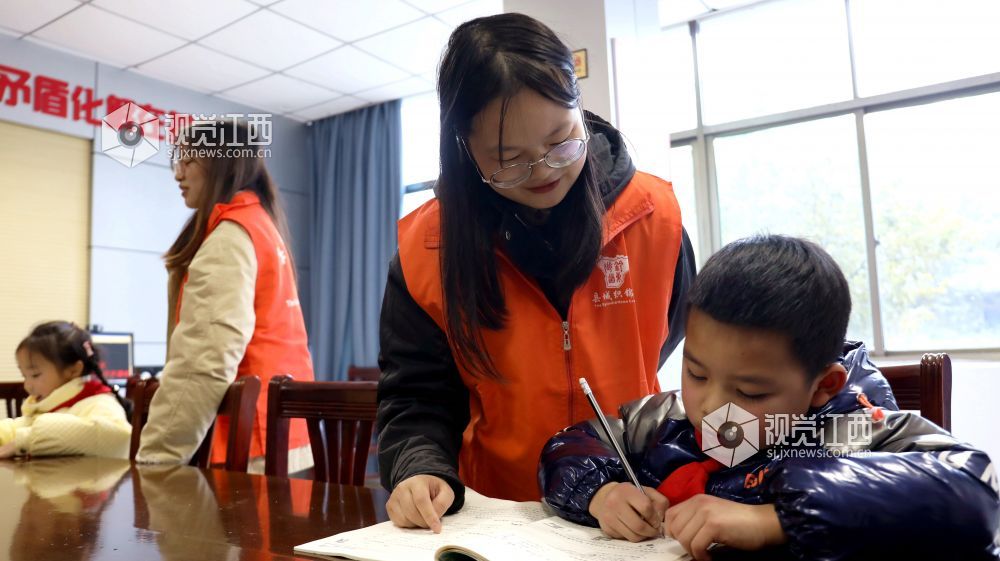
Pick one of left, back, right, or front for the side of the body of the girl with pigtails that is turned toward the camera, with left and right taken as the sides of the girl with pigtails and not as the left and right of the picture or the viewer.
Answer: left

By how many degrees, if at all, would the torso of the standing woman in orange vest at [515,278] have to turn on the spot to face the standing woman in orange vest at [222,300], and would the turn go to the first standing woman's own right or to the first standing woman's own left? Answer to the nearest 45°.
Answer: approximately 135° to the first standing woman's own right

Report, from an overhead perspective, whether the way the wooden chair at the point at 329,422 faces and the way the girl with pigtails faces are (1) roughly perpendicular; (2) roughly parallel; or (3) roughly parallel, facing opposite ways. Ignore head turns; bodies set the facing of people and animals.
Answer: roughly perpendicular

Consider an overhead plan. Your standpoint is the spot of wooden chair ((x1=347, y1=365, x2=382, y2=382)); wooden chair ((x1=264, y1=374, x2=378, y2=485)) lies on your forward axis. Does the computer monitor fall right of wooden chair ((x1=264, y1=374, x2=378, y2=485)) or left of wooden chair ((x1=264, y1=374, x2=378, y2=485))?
right

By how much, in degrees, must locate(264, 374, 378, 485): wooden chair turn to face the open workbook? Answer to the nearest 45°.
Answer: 0° — it already faces it

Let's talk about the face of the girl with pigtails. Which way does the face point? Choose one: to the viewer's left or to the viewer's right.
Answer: to the viewer's left

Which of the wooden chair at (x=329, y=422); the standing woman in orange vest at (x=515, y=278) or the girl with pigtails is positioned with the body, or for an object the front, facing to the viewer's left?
the girl with pigtails

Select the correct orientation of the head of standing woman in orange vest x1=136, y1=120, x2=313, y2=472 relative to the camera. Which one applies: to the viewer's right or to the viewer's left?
to the viewer's left

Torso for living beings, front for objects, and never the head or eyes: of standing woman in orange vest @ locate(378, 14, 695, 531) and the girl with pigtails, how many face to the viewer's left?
1
